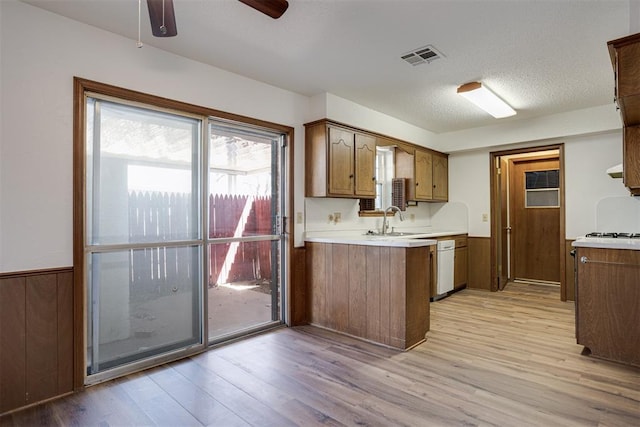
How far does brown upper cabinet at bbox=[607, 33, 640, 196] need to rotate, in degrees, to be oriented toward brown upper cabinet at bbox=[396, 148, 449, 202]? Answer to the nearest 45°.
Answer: approximately 45° to its right

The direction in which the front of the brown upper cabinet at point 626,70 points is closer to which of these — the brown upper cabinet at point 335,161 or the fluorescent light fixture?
the brown upper cabinet

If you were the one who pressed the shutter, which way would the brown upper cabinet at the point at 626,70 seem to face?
facing to the left of the viewer

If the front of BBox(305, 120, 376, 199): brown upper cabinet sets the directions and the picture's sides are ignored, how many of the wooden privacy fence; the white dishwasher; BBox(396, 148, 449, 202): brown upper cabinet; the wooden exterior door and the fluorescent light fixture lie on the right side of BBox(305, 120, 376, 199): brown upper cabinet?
1

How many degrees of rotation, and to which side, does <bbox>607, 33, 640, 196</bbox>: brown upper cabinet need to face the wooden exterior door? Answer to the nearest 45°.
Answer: approximately 90° to its right

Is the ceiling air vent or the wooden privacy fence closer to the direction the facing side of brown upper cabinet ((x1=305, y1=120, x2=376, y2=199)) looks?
the ceiling air vent

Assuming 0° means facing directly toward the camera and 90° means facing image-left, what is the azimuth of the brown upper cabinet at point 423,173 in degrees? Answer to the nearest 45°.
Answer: approximately 315°

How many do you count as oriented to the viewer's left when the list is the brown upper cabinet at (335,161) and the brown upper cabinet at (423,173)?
0

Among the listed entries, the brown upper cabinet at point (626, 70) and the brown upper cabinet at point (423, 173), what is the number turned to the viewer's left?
1

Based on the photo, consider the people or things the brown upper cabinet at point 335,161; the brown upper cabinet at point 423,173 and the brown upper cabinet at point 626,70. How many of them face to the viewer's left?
1

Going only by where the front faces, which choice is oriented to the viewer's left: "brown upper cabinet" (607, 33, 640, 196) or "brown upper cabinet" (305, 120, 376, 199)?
"brown upper cabinet" (607, 33, 640, 196)

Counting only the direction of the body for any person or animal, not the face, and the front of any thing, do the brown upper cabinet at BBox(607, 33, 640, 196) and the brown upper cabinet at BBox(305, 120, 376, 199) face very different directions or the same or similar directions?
very different directions

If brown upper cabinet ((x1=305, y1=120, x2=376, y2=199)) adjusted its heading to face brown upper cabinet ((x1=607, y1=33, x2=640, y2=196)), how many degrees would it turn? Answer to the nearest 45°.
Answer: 0° — it already faces it
